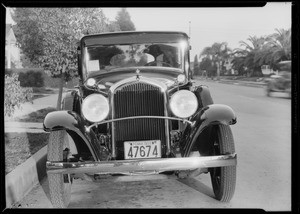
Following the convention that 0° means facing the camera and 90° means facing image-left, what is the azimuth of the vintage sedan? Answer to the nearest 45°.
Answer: approximately 0°

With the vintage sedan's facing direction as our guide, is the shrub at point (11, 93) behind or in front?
behind
